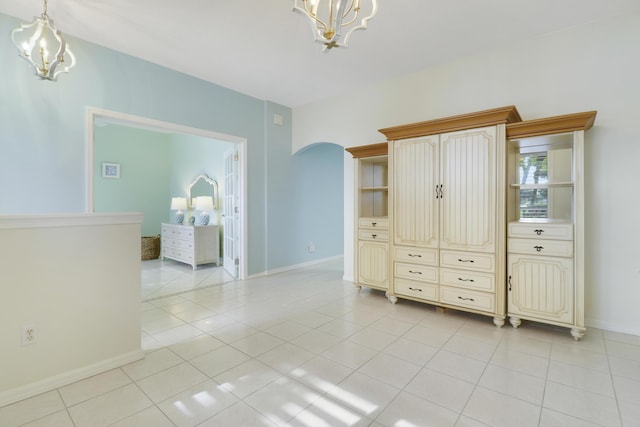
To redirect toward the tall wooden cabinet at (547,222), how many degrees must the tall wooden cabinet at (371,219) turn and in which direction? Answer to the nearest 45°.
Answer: approximately 90° to its left

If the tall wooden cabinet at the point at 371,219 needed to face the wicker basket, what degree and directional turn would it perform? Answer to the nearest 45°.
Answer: approximately 45° to its right

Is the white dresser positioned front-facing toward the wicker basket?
no

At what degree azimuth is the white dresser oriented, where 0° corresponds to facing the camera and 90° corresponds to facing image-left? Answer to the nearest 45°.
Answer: approximately 45°

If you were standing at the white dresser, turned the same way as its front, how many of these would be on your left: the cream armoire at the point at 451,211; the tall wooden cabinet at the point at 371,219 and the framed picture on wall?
2

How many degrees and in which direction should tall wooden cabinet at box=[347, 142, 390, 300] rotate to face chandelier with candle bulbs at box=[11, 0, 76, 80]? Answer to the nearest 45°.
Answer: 0° — it already faces it

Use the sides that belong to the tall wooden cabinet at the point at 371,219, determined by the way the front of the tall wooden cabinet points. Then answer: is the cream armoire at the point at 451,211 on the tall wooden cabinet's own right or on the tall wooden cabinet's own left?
on the tall wooden cabinet's own left

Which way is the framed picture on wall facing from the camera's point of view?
toward the camera

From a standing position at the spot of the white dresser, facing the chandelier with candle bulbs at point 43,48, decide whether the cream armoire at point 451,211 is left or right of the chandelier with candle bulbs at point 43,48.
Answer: left

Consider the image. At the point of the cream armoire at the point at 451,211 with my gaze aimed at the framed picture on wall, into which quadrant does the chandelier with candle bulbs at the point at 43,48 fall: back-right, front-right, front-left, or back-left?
front-left

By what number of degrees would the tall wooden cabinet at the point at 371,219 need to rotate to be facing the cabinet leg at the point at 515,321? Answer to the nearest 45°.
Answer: approximately 90° to its left

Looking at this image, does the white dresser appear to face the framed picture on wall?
no

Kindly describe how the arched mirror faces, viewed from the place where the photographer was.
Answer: facing the viewer and to the left of the viewer

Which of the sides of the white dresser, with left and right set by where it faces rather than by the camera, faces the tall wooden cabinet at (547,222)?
left

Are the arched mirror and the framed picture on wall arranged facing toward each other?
no

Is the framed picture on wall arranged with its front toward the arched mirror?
no

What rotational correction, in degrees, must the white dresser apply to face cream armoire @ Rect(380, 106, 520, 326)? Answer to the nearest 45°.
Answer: approximately 90° to its left

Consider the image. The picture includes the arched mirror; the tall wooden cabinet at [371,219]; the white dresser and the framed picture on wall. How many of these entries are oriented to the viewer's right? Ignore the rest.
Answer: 0

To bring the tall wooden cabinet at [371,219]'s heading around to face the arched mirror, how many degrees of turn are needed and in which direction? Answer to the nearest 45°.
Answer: approximately 90° to its right

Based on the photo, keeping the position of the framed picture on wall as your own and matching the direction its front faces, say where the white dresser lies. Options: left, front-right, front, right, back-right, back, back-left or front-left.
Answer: front-left
